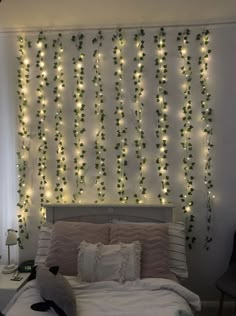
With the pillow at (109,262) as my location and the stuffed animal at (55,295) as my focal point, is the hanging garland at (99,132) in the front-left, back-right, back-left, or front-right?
back-right

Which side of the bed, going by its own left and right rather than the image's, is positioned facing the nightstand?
right

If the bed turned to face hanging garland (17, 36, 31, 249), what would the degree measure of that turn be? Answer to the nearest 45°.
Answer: approximately 135° to its right

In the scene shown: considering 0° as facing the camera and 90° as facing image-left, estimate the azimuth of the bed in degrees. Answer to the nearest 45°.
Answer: approximately 0°

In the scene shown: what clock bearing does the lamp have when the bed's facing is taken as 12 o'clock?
The lamp is roughly at 4 o'clock from the bed.
